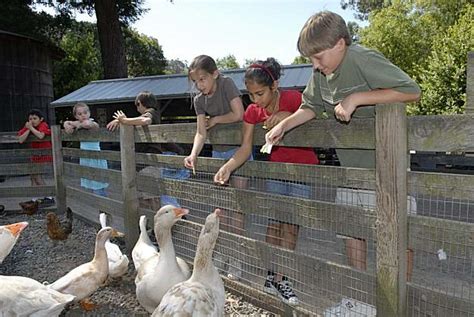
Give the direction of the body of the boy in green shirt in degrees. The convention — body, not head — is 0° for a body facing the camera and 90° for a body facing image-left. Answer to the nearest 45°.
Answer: approximately 45°

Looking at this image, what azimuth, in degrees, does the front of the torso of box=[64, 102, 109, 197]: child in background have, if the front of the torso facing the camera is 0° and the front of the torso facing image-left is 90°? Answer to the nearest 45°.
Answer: approximately 0°

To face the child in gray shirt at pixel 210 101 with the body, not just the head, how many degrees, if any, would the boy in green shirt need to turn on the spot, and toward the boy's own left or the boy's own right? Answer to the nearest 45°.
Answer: approximately 90° to the boy's own right

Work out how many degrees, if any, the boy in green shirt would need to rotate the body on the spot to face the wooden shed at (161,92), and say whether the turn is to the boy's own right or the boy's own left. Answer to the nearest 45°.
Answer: approximately 90° to the boy's own right

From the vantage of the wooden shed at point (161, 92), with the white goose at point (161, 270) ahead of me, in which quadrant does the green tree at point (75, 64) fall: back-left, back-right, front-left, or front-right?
back-right

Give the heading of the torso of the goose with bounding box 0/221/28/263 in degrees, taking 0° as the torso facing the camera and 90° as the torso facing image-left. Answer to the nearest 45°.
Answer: approximately 270°

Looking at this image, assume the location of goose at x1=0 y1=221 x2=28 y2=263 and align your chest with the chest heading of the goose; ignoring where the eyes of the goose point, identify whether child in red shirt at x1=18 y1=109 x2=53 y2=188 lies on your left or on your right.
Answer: on your left

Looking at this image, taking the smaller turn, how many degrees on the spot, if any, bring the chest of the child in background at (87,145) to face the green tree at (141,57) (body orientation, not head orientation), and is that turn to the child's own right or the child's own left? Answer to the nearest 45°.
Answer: approximately 180°
